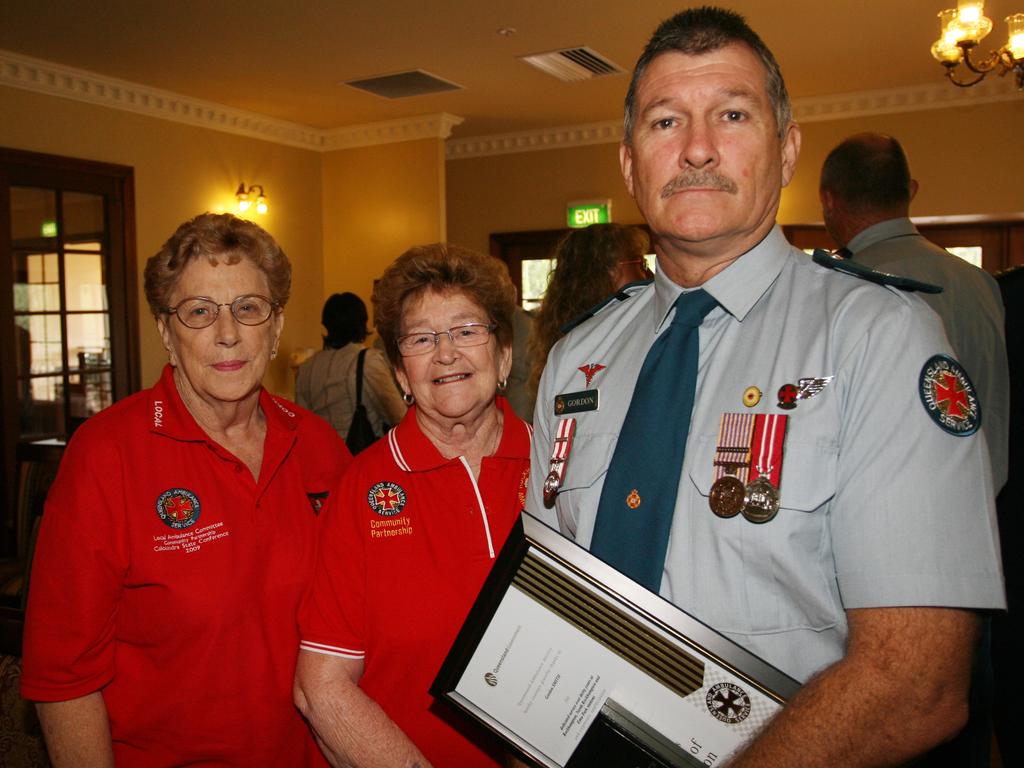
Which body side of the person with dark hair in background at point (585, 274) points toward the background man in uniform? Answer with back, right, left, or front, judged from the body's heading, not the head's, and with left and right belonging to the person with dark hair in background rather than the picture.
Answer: front

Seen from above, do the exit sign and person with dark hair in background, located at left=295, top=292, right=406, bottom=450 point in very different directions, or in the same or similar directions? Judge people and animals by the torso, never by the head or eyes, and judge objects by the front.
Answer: very different directions

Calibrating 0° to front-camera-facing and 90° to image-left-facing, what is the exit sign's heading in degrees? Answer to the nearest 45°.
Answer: approximately 0°

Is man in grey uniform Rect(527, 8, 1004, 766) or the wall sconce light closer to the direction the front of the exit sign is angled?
the man in grey uniform

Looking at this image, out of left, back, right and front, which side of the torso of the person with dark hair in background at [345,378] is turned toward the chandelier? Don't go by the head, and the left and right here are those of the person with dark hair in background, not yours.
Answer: right

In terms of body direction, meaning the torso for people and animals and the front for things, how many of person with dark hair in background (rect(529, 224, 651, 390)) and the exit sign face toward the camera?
1

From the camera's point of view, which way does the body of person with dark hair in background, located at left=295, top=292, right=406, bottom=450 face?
away from the camera

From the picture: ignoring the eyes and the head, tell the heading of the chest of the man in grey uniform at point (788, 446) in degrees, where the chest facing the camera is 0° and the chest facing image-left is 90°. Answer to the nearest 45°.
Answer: approximately 45°

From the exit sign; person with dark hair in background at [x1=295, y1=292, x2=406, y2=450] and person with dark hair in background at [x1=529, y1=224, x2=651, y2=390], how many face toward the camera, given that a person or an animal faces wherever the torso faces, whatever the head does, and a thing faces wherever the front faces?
1

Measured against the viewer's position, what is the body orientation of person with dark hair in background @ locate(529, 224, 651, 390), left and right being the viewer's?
facing to the right of the viewer

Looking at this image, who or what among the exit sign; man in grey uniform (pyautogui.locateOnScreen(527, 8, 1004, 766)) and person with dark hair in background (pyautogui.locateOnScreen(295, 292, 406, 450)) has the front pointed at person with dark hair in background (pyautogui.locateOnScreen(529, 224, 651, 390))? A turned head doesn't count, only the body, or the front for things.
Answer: the exit sign
